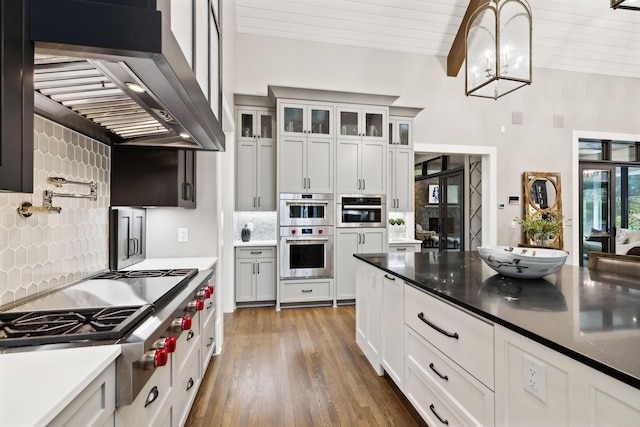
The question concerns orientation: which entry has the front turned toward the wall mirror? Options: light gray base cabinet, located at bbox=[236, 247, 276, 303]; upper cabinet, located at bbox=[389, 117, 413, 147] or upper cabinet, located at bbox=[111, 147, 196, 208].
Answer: upper cabinet, located at bbox=[111, 147, 196, 208]

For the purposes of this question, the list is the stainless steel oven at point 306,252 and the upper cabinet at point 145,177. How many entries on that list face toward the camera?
1

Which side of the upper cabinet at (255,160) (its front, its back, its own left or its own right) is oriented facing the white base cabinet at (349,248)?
left

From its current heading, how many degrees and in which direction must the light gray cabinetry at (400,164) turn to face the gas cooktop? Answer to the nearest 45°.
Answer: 0° — it already faces it

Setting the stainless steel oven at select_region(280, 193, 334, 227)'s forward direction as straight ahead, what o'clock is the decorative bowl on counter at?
The decorative bowl on counter is roughly at 11 o'clock from the stainless steel oven.

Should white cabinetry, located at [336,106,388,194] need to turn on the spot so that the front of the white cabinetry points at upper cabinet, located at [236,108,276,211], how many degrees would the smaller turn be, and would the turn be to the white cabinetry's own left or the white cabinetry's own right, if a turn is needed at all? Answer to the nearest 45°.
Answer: approximately 90° to the white cabinetry's own right

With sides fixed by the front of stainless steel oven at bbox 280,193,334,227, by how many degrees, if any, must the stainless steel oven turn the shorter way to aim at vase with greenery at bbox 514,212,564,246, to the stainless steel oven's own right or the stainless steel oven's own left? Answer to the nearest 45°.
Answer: approximately 90° to the stainless steel oven's own left

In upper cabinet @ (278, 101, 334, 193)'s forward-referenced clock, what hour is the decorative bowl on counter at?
The decorative bowl on counter is roughly at 11 o'clock from the upper cabinet.

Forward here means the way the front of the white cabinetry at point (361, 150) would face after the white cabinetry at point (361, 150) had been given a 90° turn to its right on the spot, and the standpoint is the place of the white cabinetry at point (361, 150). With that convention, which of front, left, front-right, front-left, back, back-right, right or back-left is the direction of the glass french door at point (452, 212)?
back-right

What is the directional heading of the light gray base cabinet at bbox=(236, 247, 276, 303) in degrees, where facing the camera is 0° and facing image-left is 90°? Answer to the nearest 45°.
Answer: approximately 0°

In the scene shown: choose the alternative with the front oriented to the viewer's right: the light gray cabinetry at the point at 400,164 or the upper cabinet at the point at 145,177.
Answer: the upper cabinet

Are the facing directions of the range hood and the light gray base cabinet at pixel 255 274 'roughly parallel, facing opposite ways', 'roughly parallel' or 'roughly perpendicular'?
roughly perpendicular
